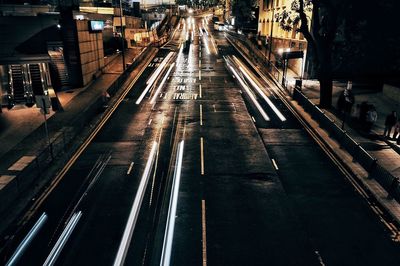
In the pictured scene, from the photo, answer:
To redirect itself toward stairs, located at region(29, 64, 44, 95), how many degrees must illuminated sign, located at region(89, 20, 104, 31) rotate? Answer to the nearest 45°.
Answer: approximately 45° to its right

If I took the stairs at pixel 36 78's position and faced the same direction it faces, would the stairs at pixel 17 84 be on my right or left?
on my right

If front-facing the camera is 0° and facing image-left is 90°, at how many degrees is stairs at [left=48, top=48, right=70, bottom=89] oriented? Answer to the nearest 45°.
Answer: approximately 0°

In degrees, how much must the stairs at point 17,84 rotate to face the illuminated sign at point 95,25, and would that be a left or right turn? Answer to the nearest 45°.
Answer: approximately 135° to its left

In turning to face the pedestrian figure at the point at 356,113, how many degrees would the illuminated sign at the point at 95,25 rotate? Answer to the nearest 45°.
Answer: approximately 45° to its left
